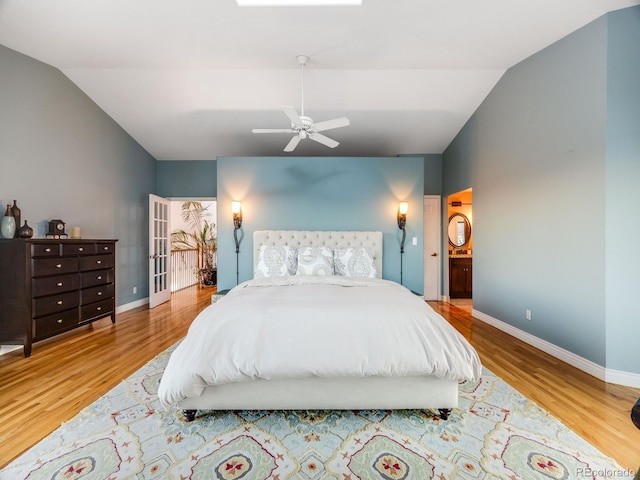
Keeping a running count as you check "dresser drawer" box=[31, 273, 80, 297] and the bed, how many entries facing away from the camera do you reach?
0

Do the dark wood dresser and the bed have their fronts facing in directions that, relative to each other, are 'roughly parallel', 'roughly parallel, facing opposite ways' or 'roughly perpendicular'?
roughly perpendicular

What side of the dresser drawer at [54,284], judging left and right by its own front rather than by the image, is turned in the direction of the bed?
front

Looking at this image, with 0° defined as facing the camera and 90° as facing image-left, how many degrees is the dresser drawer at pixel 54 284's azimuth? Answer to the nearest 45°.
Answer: approximately 315°

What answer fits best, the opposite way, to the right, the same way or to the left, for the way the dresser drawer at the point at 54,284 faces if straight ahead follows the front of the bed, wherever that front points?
to the left

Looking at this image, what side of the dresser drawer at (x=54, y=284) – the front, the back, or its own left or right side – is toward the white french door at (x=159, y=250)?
left

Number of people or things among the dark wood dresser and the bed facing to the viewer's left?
0

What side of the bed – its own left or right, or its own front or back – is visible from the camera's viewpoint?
front

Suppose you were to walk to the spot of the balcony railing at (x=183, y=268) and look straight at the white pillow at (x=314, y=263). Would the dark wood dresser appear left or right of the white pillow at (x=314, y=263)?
right

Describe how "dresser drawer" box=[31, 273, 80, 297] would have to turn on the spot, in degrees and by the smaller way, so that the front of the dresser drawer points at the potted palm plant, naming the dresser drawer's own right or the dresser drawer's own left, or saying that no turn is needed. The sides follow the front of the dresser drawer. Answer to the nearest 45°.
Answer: approximately 90° to the dresser drawer's own left

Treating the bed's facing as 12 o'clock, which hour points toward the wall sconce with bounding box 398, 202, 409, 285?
The wall sconce is roughly at 7 o'clock from the bed.

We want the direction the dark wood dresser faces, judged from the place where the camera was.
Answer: facing the viewer and to the right of the viewer

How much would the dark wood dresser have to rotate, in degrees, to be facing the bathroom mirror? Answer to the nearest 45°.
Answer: approximately 45° to its left

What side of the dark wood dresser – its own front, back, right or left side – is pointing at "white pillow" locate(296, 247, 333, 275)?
front
